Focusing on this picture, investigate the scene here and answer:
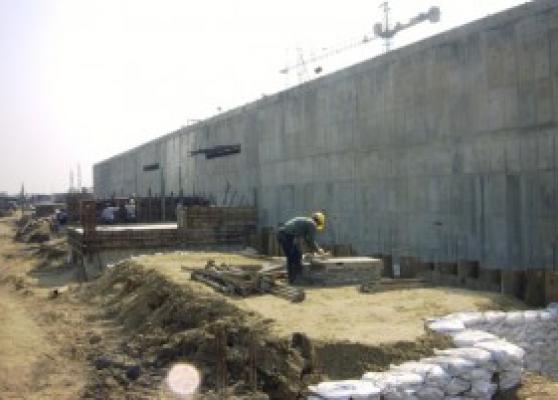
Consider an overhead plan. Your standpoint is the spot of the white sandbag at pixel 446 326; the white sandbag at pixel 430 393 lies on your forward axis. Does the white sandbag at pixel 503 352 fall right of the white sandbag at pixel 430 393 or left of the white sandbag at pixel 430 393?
left

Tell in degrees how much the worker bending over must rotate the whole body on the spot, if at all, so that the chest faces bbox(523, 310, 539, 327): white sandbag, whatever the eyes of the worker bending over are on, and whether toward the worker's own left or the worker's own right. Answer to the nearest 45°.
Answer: approximately 45° to the worker's own right

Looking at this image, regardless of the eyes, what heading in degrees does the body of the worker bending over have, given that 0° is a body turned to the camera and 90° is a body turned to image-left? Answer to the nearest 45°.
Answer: approximately 270°

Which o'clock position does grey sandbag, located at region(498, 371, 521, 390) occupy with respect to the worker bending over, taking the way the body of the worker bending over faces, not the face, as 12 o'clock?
The grey sandbag is roughly at 2 o'clock from the worker bending over.

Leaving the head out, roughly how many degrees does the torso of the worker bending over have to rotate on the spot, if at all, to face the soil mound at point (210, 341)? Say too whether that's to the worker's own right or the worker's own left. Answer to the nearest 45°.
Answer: approximately 135° to the worker's own right

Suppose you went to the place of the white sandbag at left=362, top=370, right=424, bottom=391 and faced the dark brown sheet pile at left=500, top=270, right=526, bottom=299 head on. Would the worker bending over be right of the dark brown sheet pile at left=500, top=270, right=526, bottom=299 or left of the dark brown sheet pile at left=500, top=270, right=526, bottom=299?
left
